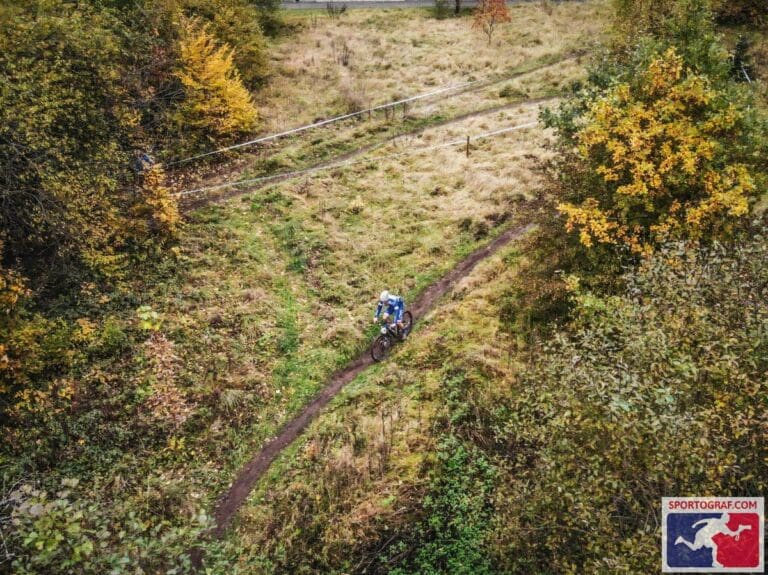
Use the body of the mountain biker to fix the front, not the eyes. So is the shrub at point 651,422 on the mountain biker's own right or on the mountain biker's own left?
on the mountain biker's own left

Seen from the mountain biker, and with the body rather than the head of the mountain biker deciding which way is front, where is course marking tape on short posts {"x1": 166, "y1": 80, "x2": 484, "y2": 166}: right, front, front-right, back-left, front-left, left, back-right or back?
back-right

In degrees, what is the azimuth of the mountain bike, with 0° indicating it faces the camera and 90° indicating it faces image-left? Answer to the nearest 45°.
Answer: approximately 45°

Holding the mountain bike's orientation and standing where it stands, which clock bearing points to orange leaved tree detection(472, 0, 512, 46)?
The orange leaved tree is roughly at 5 o'clock from the mountain bike.

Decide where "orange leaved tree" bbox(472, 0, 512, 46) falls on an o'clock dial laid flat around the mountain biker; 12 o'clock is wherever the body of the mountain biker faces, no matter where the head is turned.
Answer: The orange leaved tree is roughly at 5 o'clock from the mountain biker.

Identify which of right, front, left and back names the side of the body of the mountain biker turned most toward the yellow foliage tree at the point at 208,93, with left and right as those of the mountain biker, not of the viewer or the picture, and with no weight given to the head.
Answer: right

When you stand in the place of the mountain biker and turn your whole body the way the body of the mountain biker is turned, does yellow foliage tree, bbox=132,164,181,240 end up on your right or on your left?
on your right

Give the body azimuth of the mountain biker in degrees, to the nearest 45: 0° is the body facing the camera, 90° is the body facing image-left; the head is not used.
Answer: approximately 45°

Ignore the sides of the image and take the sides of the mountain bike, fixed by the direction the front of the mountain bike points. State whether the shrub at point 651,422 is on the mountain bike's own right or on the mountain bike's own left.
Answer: on the mountain bike's own left
